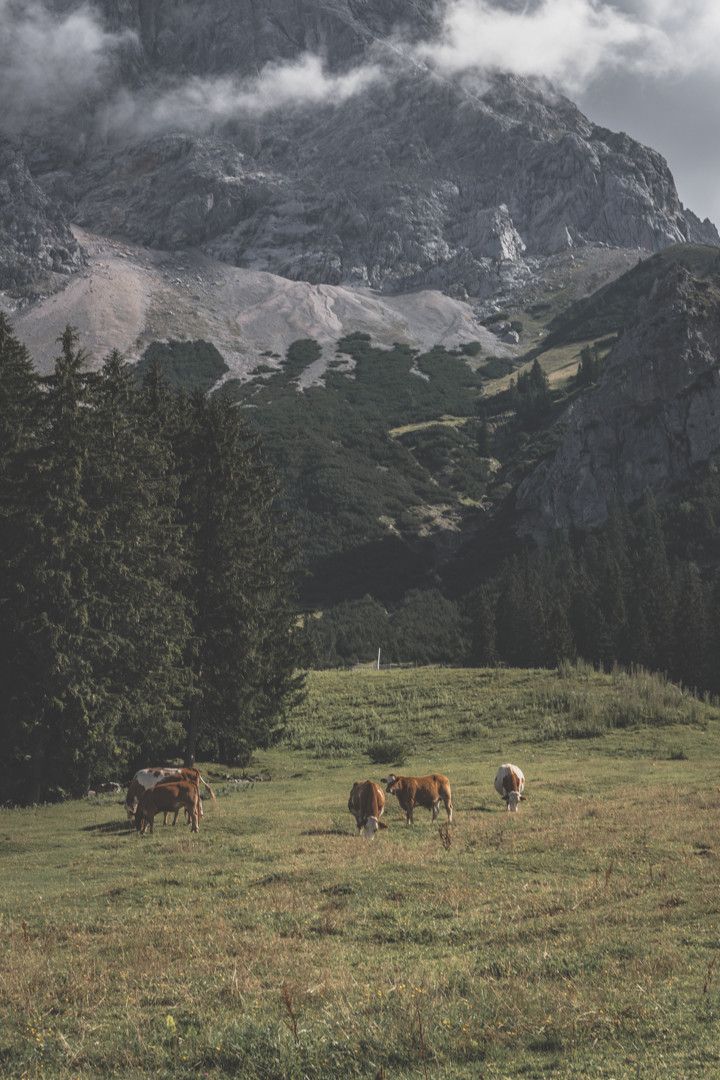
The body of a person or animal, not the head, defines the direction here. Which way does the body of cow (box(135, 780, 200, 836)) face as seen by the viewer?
to the viewer's left

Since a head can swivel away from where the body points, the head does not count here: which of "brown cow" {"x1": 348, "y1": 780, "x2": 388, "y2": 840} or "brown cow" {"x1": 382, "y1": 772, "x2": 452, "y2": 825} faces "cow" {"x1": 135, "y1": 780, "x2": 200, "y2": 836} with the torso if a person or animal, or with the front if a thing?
"brown cow" {"x1": 382, "y1": 772, "x2": 452, "y2": 825}

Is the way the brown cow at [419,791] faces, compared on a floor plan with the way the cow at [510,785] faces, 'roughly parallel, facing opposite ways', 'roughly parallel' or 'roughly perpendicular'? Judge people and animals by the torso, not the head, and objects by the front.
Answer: roughly perpendicular

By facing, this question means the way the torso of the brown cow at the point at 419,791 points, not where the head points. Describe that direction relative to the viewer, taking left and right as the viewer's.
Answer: facing to the left of the viewer

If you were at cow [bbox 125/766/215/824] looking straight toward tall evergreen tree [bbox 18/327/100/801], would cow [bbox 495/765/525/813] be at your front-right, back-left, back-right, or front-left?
back-right

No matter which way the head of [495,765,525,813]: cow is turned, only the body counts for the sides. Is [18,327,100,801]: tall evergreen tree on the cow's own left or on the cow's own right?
on the cow's own right

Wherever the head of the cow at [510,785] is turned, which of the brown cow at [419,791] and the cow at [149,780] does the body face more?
the brown cow

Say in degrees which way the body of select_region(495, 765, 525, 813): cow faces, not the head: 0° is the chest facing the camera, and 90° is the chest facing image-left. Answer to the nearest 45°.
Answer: approximately 0°

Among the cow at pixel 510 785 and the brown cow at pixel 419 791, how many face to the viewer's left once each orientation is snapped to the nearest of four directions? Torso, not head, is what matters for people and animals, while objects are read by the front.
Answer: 1

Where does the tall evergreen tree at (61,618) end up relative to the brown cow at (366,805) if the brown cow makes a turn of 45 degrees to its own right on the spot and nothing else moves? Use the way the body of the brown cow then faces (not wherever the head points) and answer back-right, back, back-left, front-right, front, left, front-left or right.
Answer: right

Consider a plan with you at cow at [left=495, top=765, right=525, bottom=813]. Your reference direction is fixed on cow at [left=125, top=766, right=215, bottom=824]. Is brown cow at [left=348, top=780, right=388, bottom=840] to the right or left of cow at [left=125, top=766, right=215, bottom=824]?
left

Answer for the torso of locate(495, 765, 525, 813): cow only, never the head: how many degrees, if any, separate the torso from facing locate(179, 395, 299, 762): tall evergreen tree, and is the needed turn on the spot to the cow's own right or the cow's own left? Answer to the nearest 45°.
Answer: approximately 135° to the cow's own right
